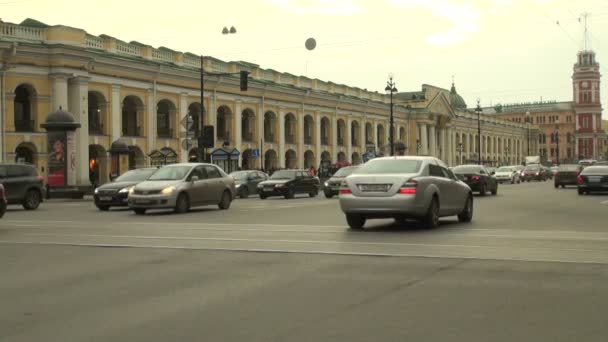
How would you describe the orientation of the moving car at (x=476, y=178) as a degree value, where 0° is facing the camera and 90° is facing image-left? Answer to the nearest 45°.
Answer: approximately 225°

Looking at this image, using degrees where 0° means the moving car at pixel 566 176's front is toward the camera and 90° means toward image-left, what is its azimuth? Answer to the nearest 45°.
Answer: approximately 225°

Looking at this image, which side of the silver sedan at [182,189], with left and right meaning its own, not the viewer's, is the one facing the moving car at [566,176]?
back

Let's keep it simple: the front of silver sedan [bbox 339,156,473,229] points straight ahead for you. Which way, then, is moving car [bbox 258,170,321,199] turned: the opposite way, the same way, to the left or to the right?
the opposite way

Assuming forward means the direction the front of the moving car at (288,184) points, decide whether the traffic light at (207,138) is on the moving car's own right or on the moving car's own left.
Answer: on the moving car's own right

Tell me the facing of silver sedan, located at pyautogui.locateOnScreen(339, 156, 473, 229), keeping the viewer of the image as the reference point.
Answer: facing away from the viewer and to the right of the viewer

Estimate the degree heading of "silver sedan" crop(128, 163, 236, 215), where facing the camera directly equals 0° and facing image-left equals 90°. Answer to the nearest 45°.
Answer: approximately 45°

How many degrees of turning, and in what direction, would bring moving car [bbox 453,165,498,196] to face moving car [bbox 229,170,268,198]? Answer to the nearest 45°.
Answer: approximately 135° to its left

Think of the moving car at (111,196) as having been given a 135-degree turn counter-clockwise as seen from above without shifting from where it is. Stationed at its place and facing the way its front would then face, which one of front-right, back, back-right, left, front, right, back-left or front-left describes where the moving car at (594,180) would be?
front

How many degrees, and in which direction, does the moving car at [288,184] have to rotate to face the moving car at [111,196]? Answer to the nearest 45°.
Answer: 0° — it already faces it

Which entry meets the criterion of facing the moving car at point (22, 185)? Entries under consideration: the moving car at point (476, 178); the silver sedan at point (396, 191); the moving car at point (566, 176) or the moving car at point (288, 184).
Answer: the moving car at point (288, 184)
